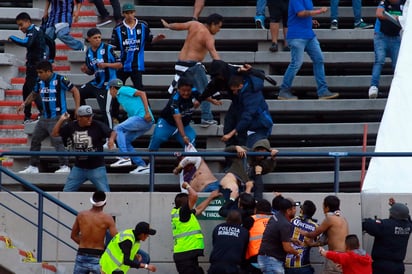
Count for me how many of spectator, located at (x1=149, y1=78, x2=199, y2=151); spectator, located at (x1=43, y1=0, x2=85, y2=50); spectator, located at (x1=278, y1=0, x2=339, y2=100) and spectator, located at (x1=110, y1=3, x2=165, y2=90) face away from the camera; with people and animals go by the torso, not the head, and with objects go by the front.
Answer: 0

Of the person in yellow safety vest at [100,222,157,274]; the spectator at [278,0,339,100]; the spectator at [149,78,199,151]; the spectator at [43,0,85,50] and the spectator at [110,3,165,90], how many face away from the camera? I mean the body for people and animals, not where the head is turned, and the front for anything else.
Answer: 0

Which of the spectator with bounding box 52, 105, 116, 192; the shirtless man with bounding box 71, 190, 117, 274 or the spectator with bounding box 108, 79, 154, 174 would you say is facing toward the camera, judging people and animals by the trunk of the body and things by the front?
the spectator with bounding box 52, 105, 116, 192

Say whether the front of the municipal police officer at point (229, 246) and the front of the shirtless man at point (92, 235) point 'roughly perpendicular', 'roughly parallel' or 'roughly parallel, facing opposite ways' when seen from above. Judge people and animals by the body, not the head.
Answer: roughly parallel

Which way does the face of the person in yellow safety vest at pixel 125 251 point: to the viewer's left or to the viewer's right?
to the viewer's right

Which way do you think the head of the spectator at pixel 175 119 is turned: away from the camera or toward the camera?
toward the camera

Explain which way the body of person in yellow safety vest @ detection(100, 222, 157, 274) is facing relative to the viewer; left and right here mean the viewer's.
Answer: facing to the right of the viewer

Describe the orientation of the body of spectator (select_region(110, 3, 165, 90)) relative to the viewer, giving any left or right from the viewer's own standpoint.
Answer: facing the viewer

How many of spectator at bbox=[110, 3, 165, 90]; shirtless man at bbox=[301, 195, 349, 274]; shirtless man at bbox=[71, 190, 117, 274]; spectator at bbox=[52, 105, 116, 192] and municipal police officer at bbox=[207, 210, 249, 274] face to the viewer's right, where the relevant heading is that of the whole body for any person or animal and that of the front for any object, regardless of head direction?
0

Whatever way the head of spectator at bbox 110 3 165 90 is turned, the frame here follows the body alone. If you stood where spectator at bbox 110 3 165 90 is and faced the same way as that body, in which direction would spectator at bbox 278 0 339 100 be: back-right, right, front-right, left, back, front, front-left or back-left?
left

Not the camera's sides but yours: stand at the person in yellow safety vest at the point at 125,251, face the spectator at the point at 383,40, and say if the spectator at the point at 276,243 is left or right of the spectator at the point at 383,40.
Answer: right
